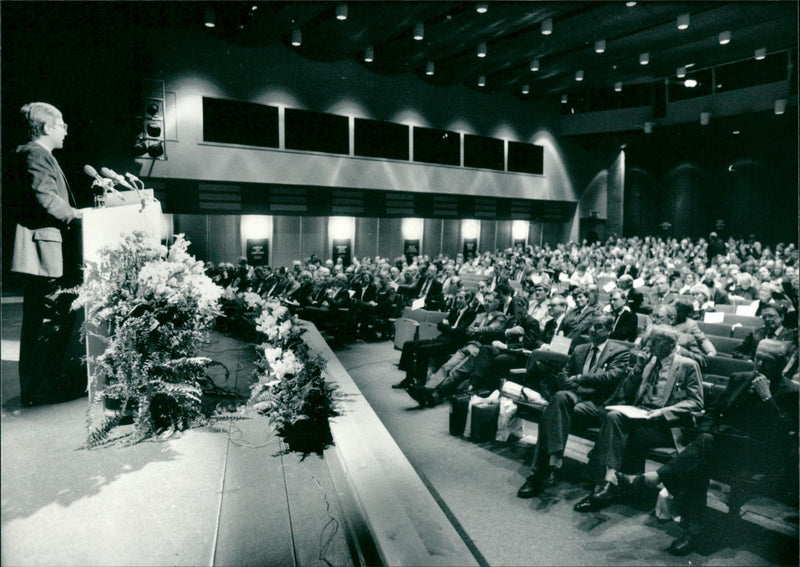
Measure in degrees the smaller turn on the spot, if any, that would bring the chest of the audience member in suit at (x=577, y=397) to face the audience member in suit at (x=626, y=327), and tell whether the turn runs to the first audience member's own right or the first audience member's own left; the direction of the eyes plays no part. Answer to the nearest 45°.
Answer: approximately 135° to the first audience member's own right

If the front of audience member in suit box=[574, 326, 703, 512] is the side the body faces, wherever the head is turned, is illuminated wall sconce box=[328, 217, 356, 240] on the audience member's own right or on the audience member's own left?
on the audience member's own right

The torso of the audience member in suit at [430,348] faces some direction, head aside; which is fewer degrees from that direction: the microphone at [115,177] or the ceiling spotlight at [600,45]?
the microphone

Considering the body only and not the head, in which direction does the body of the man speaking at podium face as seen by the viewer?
to the viewer's right

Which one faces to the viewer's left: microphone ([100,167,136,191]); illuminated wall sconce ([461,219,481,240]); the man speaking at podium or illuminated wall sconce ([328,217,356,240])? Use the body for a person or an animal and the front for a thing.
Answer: the microphone

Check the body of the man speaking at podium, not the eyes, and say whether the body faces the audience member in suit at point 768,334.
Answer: yes

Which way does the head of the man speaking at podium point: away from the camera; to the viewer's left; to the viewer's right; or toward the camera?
to the viewer's right
